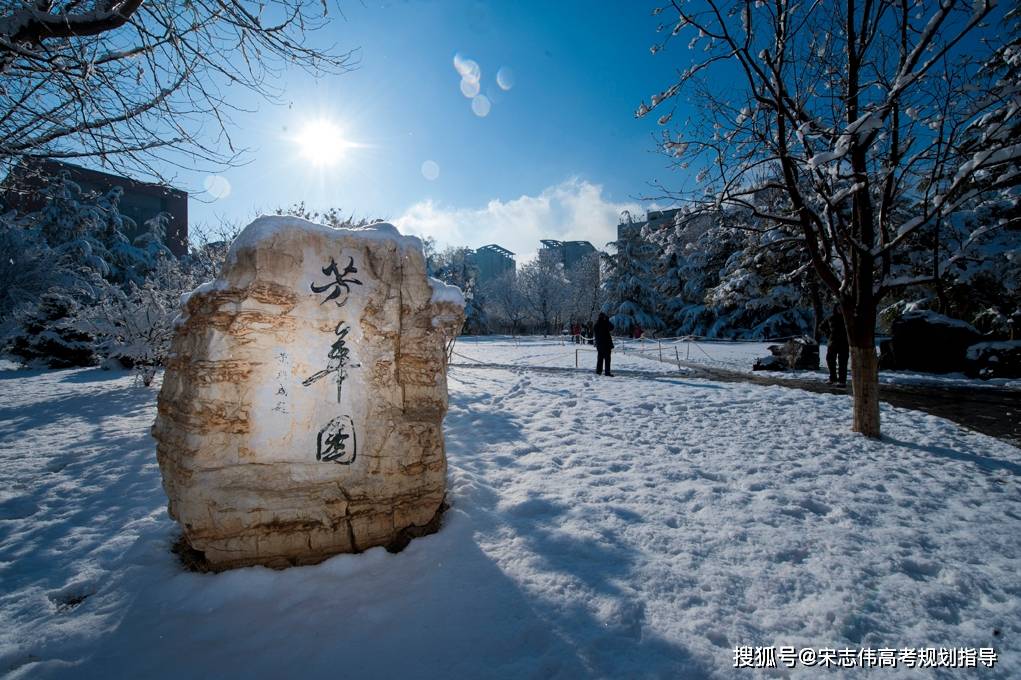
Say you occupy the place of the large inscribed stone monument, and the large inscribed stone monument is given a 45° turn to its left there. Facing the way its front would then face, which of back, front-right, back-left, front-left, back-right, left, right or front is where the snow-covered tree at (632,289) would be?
left

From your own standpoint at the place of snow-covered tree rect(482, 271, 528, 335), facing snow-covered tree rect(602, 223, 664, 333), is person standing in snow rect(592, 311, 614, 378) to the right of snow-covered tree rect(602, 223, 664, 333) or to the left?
right

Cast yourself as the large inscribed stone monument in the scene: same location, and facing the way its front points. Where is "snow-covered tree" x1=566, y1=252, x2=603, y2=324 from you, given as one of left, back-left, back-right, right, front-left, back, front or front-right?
back-left

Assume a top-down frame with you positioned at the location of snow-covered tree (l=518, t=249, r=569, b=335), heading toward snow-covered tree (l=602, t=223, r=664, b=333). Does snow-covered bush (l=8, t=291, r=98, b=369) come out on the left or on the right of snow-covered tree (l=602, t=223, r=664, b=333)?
right

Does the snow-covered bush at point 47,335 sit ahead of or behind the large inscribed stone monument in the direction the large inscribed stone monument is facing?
behind

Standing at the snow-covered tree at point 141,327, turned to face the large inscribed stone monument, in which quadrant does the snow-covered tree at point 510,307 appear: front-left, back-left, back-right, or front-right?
back-left

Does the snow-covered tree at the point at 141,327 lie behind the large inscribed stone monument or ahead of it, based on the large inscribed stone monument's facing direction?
behind

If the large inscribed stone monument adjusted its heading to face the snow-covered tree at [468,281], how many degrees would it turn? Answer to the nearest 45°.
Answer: approximately 180°

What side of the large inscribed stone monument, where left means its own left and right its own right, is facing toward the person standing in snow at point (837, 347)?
left

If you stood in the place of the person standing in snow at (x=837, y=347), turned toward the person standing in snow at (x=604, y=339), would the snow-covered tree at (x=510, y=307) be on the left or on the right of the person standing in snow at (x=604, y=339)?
right

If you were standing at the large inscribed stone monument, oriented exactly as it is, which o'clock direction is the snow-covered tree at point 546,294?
The snow-covered tree is roughly at 7 o'clock from the large inscribed stone monument.

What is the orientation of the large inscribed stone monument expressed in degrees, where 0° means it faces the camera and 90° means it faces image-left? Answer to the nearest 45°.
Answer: approximately 0°

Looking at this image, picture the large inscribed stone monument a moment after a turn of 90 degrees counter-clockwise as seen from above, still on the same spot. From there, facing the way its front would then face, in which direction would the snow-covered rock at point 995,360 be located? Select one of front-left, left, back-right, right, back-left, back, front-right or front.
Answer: front
